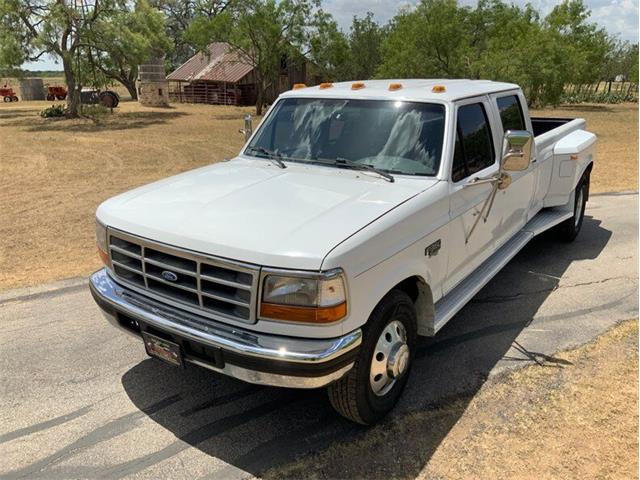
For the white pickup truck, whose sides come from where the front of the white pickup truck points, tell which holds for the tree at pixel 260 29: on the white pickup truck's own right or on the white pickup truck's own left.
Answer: on the white pickup truck's own right

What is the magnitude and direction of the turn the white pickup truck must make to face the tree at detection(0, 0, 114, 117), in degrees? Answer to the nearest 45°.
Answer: approximately 90° to its right

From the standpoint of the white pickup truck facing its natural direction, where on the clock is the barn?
The barn is roughly at 4 o'clock from the white pickup truck.

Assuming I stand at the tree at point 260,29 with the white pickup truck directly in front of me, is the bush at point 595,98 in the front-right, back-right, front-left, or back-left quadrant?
back-left

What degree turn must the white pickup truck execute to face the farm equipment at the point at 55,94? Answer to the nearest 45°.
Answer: approximately 90° to its right

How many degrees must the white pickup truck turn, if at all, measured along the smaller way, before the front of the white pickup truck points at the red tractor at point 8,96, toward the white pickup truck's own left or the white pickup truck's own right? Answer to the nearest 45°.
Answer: approximately 90° to the white pickup truck's own right

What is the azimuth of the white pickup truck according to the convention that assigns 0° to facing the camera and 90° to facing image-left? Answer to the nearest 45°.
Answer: approximately 45°

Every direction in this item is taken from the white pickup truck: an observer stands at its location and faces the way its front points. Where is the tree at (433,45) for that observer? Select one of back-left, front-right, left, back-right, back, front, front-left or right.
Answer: back-right

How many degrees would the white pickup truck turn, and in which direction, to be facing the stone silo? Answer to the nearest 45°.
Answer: approximately 135° to its right

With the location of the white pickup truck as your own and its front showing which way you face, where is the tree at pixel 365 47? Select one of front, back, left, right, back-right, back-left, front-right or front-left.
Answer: back-right

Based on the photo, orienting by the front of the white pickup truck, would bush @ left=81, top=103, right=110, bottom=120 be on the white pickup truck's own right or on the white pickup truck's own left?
on the white pickup truck's own right

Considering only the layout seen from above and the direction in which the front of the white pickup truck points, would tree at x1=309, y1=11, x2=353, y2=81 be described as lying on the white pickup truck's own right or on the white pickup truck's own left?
on the white pickup truck's own right
